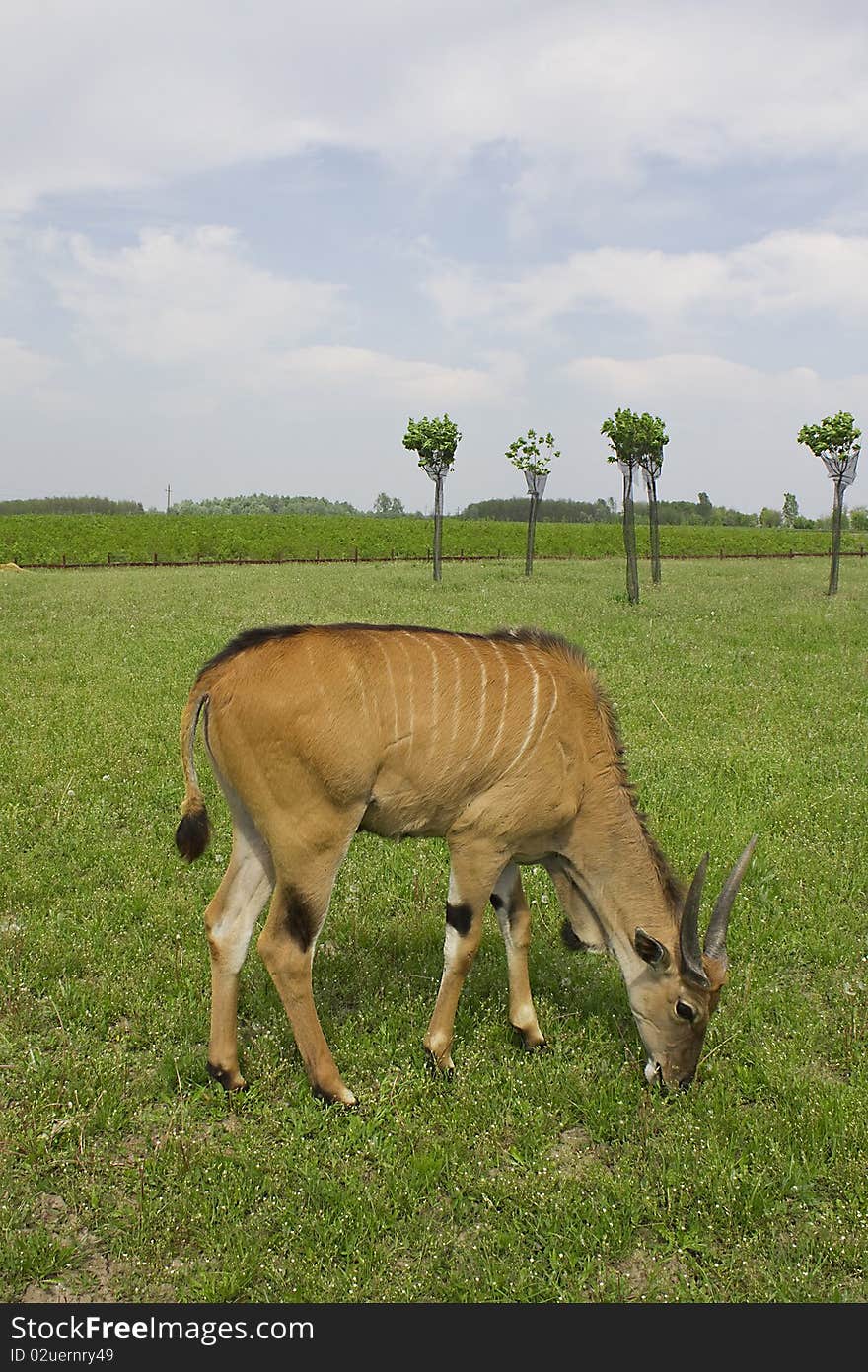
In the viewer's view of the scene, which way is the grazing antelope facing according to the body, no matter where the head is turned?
to the viewer's right
